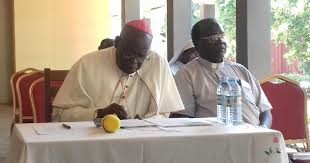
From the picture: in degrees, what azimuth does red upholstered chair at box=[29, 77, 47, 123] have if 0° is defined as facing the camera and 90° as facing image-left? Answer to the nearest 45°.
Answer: approximately 315°

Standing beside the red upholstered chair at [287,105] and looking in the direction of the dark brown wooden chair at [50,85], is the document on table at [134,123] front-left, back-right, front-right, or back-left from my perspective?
front-left

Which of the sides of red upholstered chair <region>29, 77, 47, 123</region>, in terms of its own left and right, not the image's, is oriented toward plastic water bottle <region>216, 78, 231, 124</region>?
front

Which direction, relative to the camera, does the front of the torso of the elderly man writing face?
toward the camera

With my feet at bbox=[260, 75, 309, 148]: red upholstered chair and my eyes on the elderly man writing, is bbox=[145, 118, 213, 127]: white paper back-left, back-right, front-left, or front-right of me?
front-left

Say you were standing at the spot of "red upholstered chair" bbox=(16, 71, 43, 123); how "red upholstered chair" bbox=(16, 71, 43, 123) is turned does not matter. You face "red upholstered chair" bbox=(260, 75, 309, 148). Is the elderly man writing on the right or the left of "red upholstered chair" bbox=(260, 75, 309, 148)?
right

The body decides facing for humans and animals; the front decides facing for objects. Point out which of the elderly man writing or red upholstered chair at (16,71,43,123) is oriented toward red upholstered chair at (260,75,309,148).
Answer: red upholstered chair at (16,71,43,123)

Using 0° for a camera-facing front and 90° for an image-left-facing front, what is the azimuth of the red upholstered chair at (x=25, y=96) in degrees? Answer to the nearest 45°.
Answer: approximately 315°

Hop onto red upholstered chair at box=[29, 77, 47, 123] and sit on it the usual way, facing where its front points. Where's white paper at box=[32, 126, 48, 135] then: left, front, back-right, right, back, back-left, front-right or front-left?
front-right

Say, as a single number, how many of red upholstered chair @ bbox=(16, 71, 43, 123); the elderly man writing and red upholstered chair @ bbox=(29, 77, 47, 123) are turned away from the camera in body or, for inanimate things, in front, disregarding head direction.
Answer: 0

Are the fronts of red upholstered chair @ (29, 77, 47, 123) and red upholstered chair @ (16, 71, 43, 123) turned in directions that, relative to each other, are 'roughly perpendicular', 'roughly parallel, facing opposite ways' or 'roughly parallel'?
roughly parallel
